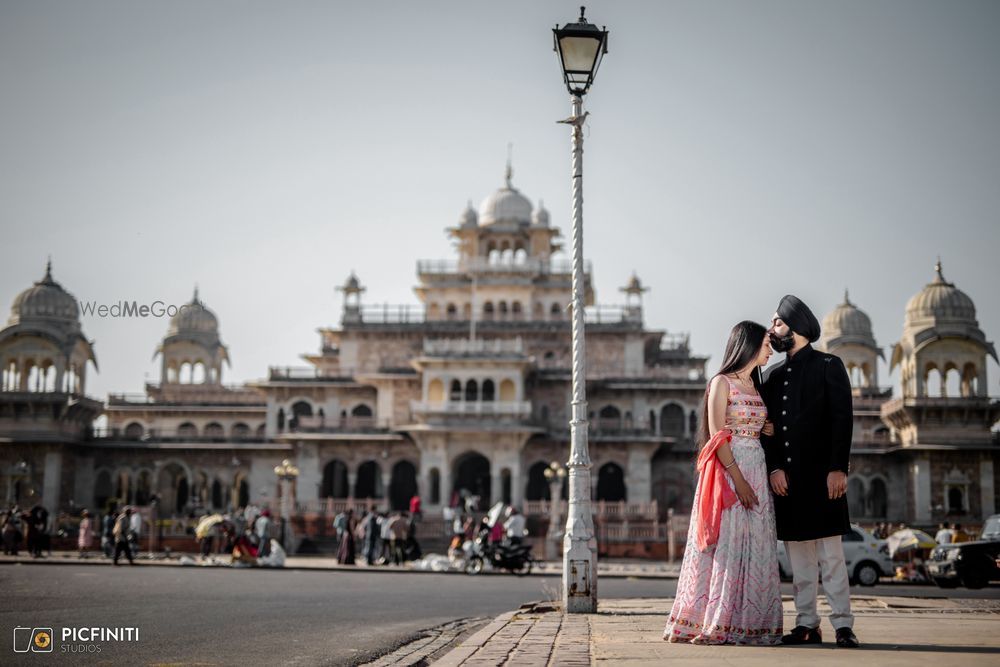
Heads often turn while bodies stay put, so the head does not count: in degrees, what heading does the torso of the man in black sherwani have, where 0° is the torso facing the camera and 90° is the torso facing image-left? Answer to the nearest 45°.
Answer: approximately 45°

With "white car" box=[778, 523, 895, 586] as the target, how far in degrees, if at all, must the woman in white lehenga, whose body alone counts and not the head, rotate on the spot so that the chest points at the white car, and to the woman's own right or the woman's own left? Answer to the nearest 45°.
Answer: approximately 135° to the woman's own left

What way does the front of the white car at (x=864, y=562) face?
to the viewer's left

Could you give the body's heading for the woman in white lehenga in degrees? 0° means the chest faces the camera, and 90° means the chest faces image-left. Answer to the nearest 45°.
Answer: approximately 315°

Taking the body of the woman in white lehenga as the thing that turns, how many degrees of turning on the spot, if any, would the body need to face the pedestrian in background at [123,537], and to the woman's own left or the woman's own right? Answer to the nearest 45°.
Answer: approximately 180°

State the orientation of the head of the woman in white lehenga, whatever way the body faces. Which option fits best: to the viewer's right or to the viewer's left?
to the viewer's right
